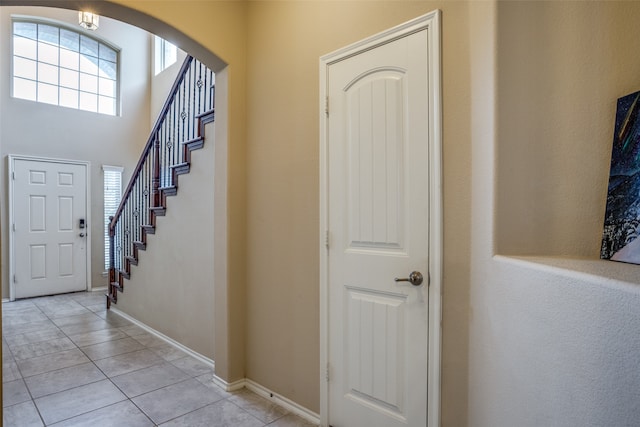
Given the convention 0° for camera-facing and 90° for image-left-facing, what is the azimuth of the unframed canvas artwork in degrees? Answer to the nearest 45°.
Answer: approximately 45°

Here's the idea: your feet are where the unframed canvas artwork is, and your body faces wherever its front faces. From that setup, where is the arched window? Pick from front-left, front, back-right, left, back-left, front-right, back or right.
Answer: front-right

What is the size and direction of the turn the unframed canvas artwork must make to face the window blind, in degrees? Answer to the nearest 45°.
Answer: approximately 45° to its right

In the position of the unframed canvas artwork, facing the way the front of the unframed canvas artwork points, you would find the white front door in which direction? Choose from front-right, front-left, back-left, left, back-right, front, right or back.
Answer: front-right
